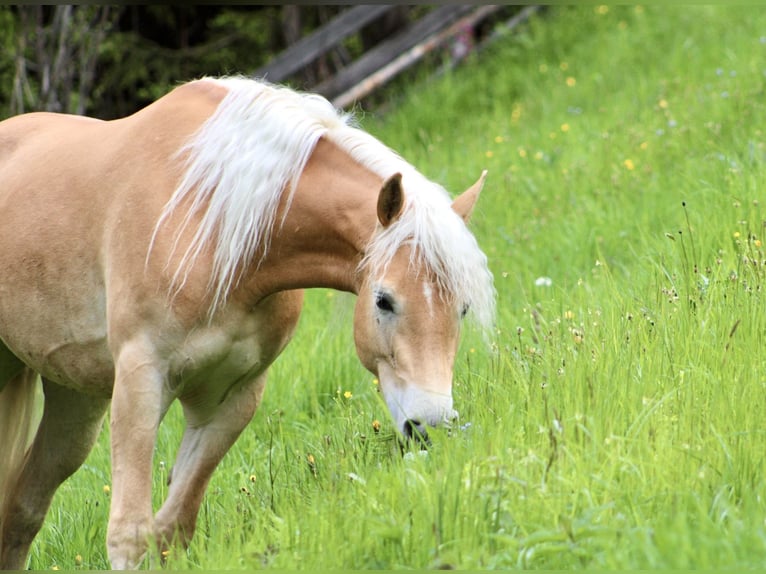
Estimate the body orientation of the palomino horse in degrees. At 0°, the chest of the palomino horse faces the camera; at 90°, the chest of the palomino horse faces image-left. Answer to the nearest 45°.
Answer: approximately 315°

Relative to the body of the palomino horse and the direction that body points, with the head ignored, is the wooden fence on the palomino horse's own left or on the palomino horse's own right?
on the palomino horse's own left
